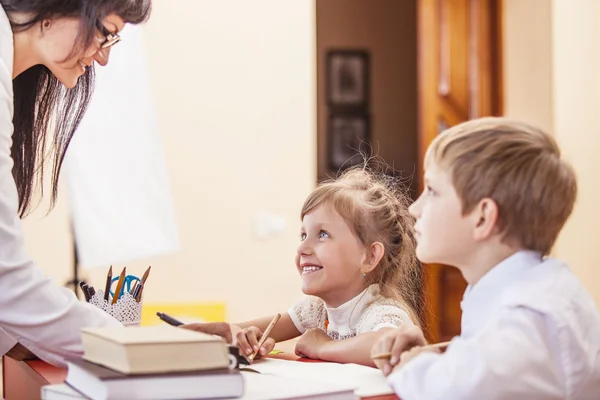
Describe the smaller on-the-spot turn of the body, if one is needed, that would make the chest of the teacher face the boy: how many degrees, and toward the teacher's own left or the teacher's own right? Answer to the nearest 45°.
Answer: approximately 45° to the teacher's own right

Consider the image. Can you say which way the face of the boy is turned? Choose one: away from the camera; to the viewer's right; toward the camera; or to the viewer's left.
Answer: to the viewer's left

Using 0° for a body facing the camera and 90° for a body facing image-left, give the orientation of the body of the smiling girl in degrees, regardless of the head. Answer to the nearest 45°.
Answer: approximately 45°

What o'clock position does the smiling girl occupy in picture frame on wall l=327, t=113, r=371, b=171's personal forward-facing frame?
The smiling girl is roughly at 12 o'clock from the picture frame on wall.

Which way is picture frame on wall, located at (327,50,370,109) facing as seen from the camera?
toward the camera

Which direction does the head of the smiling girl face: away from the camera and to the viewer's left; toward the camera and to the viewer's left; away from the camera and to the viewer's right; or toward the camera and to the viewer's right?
toward the camera and to the viewer's left

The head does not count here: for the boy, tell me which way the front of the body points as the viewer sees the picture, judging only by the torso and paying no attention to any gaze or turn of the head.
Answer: to the viewer's left

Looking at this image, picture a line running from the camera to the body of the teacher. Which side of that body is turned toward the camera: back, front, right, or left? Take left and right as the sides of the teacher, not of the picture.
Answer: right

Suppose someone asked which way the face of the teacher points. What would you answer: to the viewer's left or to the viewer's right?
to the viewer's right

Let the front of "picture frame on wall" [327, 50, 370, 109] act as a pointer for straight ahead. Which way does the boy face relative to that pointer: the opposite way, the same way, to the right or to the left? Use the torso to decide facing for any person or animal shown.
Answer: to the right

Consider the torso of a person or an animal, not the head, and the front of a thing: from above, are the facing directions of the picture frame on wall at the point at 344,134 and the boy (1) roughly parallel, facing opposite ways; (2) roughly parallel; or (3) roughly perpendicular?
roughly perpendicular
